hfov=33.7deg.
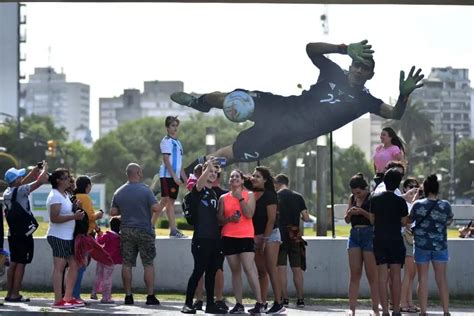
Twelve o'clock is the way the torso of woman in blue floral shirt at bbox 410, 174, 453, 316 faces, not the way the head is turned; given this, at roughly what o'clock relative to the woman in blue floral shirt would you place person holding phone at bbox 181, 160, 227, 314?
The person holding phone is roughly at 9 o'clock from the woman in blue floral shirt.

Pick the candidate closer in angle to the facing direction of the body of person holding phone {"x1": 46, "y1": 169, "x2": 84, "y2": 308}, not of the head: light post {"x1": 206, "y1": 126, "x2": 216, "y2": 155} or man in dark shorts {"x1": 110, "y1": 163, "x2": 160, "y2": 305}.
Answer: the man in dark shorts

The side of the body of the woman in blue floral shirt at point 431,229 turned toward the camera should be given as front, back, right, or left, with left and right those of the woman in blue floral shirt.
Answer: back

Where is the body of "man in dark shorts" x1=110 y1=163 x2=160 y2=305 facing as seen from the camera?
away from the camera

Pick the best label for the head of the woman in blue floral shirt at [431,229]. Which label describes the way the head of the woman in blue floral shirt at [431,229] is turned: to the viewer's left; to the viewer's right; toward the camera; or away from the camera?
away from the camera

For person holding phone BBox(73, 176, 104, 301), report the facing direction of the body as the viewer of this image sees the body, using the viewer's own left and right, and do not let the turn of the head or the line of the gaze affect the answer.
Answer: facing to the right of the viewer

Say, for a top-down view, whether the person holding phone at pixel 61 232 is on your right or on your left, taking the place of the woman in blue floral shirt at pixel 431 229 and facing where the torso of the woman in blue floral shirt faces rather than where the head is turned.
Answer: on your left

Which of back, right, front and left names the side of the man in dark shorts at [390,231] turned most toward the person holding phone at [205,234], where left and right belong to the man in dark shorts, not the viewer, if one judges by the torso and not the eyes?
left

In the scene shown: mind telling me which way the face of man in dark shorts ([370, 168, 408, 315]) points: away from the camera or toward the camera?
away from the camera

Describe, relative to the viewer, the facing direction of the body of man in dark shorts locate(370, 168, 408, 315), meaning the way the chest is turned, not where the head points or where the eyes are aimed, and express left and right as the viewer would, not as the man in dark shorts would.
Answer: facing away from the viewer

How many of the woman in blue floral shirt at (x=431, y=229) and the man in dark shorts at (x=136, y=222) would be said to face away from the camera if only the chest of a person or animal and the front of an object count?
2
